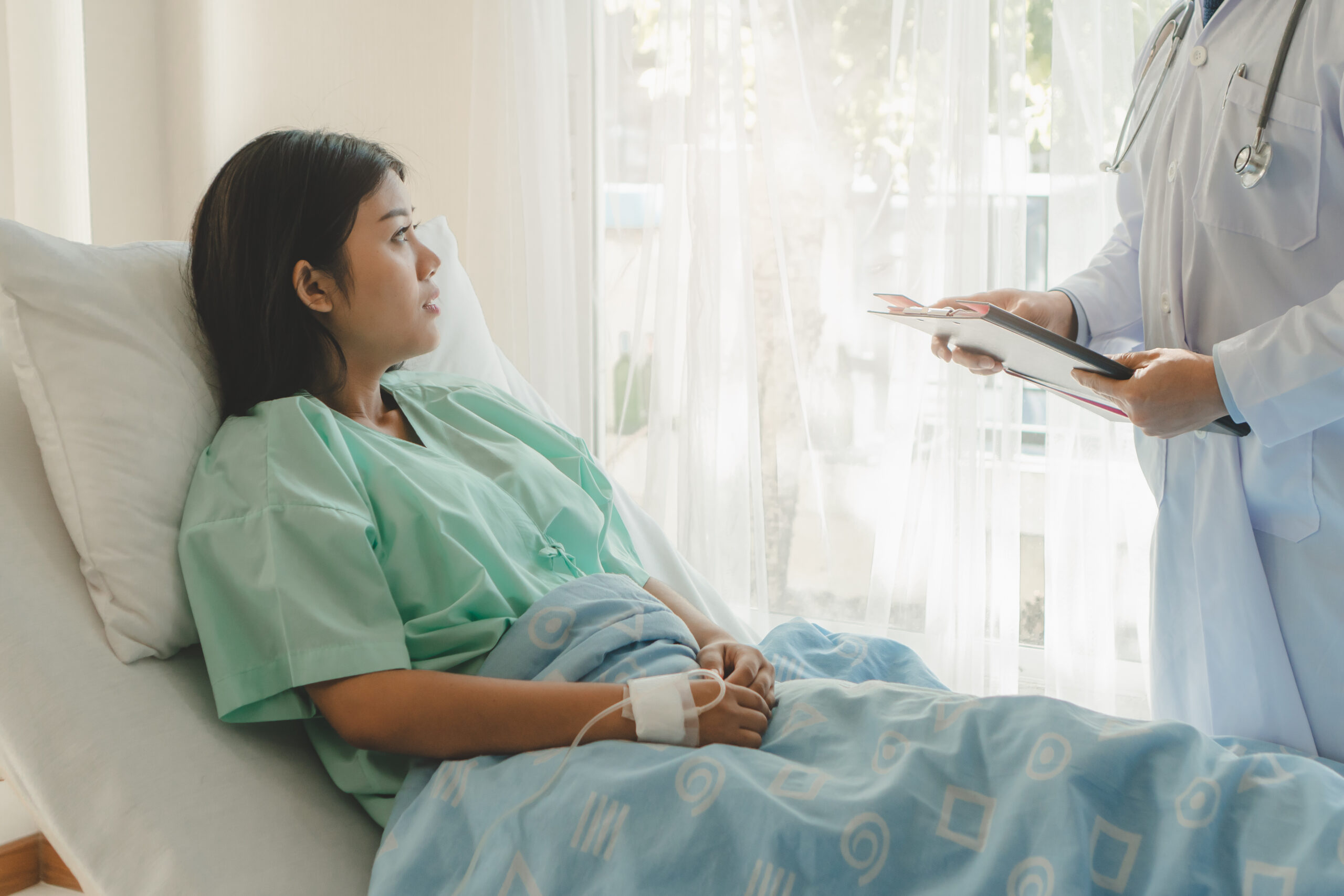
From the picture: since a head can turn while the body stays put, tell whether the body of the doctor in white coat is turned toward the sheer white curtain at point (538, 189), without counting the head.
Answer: no

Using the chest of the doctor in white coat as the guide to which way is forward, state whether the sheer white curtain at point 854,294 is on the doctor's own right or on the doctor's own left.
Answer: on the doctor's own right

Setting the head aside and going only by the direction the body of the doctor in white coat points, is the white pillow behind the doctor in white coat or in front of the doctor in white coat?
in front

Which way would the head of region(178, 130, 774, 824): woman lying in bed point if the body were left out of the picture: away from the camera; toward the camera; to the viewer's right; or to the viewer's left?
to the viewer's right

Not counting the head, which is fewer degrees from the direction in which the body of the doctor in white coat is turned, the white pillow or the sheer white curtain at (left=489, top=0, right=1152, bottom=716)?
the white pillow

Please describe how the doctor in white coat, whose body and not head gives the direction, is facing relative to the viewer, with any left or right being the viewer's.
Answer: facing the viewer and to the left of the viewer

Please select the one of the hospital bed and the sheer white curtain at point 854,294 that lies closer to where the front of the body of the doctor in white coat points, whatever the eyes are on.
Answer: the hospital bed

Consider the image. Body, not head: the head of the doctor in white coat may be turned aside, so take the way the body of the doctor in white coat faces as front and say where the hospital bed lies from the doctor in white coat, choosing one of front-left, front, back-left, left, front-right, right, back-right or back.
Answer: front
